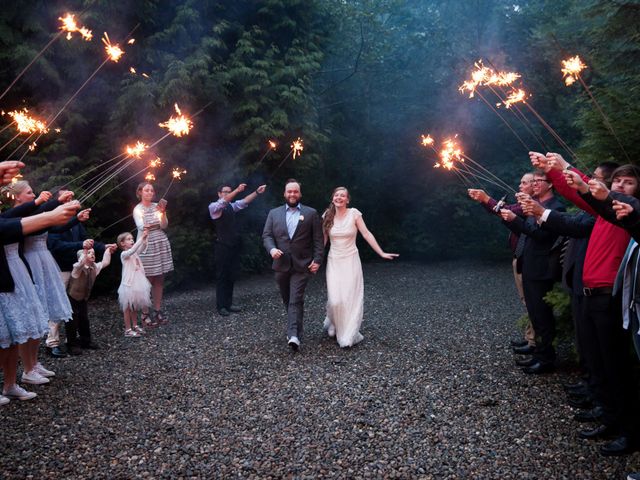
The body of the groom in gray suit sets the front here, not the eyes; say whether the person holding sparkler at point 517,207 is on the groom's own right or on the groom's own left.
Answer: on the groom's own left

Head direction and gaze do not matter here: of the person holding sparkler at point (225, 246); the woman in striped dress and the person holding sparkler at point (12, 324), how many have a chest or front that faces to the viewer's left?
0

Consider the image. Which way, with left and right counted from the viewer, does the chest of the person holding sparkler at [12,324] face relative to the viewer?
facing to the right of the viewer

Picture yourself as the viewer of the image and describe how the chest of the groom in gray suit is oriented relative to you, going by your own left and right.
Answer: facing the viewer

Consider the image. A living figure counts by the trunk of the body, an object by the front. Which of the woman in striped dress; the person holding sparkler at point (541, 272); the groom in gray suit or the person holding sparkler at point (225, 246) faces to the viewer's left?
the person holding sparkler at point (541, 272)

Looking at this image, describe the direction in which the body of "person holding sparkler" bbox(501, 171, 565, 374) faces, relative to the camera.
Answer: to the viewer's left

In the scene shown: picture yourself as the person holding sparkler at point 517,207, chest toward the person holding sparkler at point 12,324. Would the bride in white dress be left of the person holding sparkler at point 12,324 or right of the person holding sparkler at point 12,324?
right

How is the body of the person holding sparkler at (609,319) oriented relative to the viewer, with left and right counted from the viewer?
facing the viewer and to the left of the viewer

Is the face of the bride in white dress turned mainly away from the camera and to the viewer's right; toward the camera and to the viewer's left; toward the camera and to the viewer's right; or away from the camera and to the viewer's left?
toward the camera and to the viewer's left

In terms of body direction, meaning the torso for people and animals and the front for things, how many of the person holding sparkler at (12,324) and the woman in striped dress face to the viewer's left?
0

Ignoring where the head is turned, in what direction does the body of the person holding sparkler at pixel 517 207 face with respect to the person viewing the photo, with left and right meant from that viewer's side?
facing to the left of the viewer

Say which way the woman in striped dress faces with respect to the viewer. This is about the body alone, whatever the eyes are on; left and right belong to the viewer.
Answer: facing the viewer and to the right of the viewer

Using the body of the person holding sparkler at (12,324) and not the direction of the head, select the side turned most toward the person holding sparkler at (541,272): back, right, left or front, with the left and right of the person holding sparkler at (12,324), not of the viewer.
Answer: front

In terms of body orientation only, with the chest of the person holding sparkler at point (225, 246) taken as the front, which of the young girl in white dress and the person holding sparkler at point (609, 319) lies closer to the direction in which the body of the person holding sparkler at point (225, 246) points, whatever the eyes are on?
the person holding sparkler
